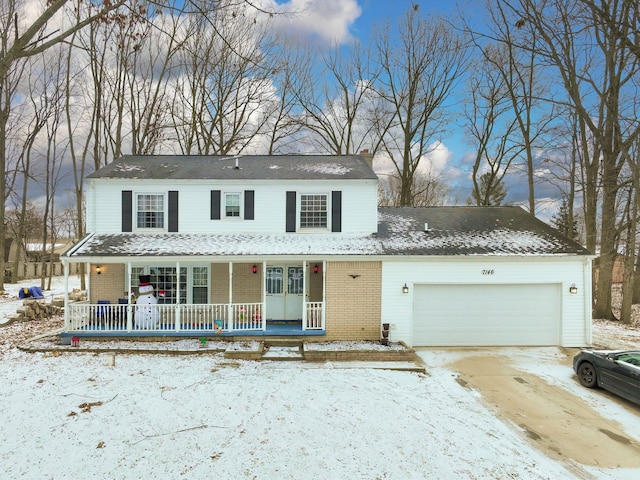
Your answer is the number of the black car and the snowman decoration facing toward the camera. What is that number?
1

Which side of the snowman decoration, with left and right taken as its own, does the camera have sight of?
front

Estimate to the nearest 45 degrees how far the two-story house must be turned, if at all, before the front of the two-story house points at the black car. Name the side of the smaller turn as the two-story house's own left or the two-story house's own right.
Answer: approximately 45° to the two-story house's own left

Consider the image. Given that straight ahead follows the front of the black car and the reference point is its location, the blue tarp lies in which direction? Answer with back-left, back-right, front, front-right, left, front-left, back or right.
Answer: front-left

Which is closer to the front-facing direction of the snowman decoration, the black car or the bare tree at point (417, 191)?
the black car

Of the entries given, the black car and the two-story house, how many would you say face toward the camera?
1

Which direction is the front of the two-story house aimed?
toward the camera

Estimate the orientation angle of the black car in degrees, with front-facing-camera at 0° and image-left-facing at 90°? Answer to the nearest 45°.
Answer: approximately 135°
